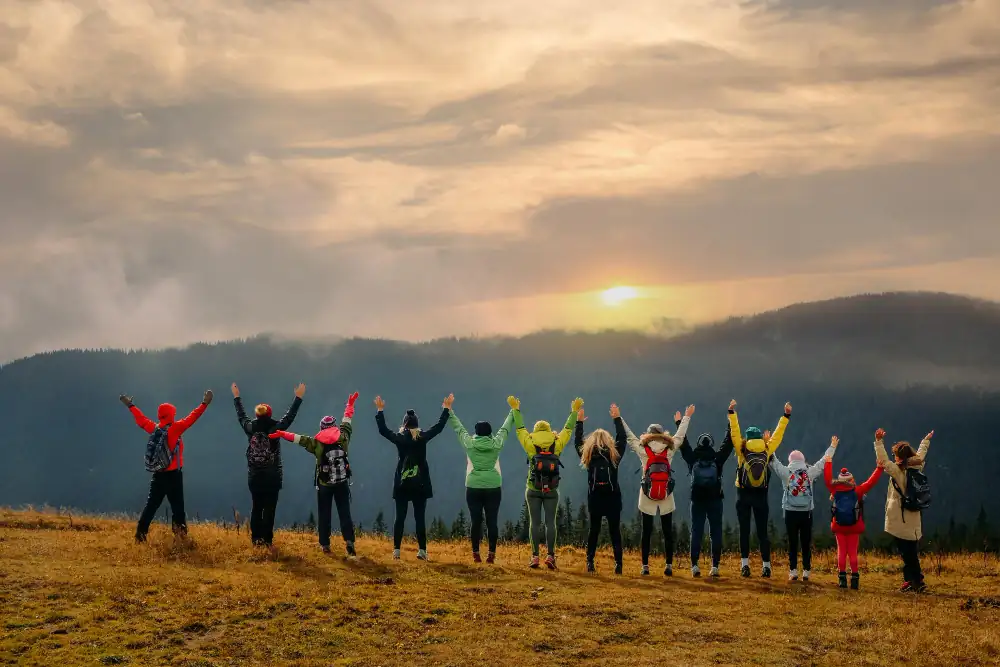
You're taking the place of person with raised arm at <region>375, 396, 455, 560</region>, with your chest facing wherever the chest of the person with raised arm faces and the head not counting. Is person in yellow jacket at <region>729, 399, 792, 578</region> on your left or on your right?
on your right

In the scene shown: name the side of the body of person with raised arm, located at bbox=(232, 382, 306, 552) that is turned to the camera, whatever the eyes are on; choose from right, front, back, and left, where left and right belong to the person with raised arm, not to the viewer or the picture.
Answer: back

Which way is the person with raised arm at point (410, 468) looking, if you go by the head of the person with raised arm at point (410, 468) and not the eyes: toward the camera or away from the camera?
away from the camera

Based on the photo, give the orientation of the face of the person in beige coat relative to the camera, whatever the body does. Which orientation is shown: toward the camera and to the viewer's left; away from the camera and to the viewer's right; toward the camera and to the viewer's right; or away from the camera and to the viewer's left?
away from the camera and to the viewer's left

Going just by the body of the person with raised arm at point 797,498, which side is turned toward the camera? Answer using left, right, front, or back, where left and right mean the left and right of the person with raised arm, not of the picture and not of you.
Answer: back

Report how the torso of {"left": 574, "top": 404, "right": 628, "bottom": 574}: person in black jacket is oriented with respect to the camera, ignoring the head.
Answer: away from the camera

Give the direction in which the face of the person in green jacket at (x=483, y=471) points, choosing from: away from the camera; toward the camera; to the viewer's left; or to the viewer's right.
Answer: away from the camera

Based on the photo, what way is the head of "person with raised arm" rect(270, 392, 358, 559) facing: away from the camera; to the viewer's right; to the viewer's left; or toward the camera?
away from the camera

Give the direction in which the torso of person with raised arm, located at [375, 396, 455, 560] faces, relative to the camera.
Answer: away from the camera

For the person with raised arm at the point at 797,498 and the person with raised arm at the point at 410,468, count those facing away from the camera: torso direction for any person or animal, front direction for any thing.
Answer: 2

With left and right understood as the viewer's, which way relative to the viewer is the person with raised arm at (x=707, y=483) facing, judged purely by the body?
facing away from the viewer

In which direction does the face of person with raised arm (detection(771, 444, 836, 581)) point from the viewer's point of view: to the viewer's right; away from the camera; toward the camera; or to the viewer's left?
away from the camera

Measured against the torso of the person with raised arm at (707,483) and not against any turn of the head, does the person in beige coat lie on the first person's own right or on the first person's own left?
on the first person's own right

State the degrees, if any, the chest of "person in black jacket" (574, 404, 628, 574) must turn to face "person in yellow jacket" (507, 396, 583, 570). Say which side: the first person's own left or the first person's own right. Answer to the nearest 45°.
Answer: approximately 90° to the first person's own left

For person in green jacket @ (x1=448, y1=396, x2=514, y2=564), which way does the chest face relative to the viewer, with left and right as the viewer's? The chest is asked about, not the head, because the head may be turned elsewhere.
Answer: facing away from the viewer

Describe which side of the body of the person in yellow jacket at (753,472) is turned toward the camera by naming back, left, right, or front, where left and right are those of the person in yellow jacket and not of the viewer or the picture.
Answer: back

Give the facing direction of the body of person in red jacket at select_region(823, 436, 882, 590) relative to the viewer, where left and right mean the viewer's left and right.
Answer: facing away from the viewer
